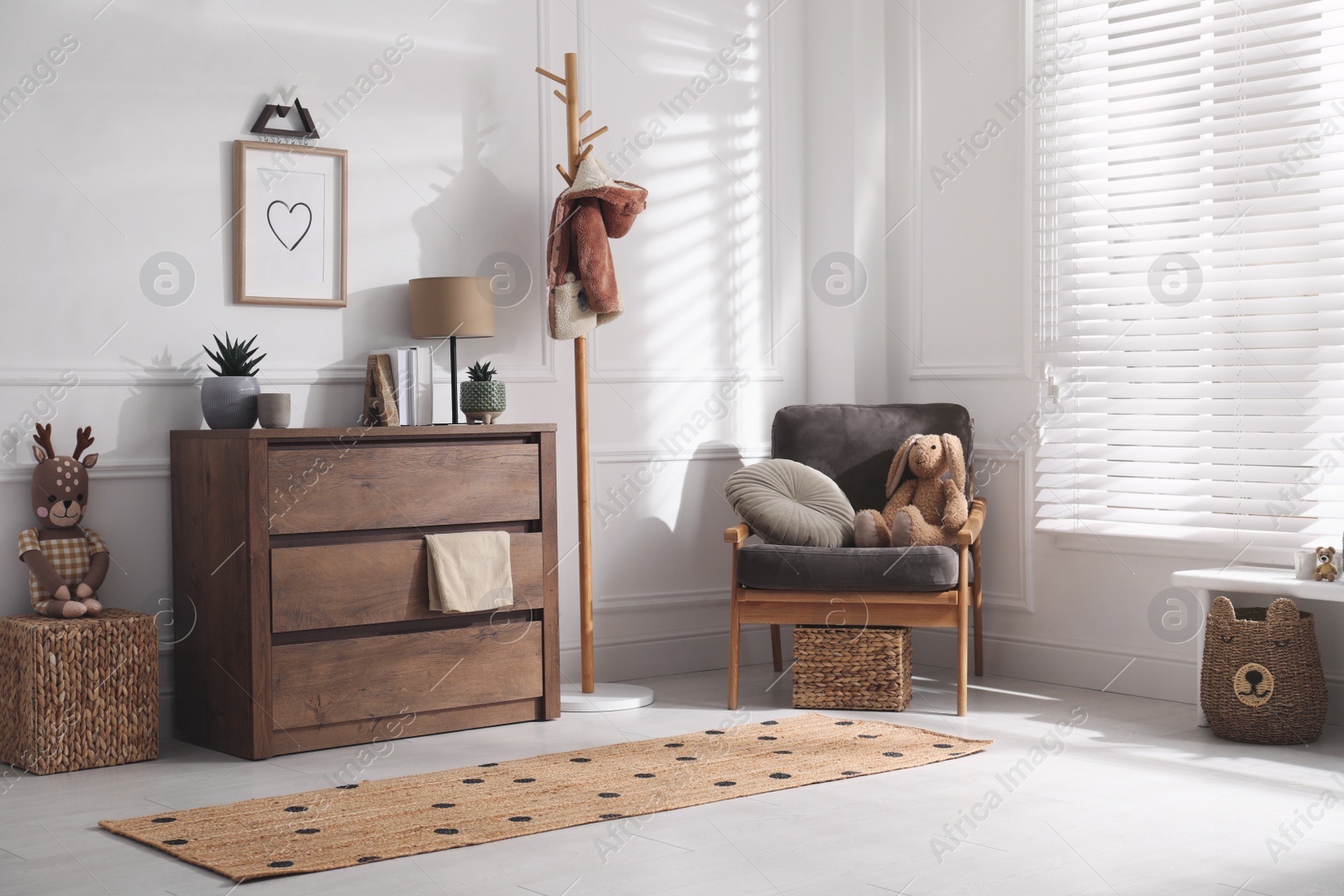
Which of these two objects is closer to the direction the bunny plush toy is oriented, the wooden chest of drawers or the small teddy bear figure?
the wooden chest of drawers

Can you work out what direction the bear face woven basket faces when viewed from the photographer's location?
facing the viewer

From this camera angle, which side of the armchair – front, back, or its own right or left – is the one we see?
front

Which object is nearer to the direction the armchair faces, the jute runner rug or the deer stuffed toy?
the jute runner rug

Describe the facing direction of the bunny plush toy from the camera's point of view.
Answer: facing the viewer and to the left of the viewer

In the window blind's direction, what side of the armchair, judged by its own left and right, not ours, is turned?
left

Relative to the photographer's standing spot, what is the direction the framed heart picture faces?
facing the viewer and to the right of the viewer

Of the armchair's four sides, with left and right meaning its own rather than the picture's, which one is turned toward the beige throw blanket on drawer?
right

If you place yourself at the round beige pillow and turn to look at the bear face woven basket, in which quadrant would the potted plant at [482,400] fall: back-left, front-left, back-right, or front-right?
back-right

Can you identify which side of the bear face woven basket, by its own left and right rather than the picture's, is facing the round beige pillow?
right

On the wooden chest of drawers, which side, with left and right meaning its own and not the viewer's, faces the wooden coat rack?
left
